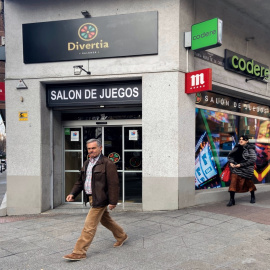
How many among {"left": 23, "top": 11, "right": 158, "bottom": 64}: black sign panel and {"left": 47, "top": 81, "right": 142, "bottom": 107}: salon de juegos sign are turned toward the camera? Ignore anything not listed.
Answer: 2

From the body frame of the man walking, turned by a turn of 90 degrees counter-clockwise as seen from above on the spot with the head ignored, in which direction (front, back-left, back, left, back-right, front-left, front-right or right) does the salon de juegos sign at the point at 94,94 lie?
back-left

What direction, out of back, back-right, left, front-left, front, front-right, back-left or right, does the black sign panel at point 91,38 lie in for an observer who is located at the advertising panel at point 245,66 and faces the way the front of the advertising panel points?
right

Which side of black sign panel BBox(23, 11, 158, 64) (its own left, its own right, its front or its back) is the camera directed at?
front

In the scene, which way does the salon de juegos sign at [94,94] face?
toward the camera

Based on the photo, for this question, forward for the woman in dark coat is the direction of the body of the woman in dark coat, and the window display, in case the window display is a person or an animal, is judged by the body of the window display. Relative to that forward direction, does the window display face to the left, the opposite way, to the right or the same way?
to the left

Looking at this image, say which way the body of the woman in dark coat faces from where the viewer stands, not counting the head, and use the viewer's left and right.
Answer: facing the viewer and to the left of the viewer

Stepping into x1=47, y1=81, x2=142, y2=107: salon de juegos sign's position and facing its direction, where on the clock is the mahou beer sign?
The mahou beer sign is roughly at 10 o'clock from the salon de juegos sign.
